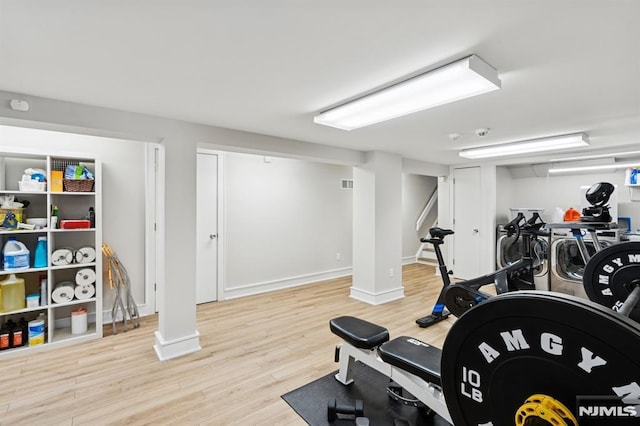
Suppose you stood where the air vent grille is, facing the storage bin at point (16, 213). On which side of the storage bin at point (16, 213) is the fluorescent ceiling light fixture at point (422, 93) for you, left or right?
left

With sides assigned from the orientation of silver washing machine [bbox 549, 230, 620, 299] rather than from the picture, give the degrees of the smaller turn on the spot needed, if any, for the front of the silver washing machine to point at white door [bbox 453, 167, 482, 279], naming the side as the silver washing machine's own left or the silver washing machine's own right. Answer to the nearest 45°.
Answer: approximately 90° to the silver washing machine's own right

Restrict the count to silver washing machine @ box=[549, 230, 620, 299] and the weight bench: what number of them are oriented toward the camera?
1

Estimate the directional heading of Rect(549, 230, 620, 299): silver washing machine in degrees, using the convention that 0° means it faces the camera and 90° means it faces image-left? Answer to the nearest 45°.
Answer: approximately 0°

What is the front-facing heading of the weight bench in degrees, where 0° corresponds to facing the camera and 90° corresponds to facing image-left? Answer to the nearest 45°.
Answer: approximately 135°

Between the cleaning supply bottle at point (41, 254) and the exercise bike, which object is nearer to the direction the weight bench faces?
the cleaning supply bottle

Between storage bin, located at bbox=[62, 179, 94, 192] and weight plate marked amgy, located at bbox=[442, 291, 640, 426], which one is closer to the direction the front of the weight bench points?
the storage bin

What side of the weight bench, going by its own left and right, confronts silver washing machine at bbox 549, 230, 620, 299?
right

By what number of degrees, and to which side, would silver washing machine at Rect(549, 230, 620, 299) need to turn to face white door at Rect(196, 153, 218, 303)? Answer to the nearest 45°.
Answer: approximately 45° to its right

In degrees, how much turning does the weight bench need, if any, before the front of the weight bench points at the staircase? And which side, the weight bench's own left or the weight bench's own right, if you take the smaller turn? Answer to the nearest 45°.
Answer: approximately 45° to the weight bench's own right
